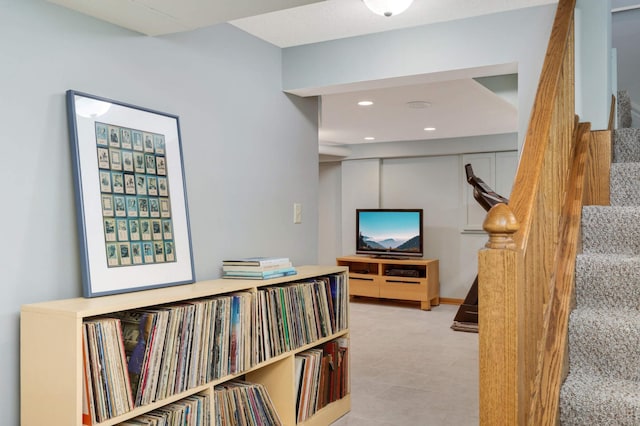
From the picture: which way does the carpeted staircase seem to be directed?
toward the camera

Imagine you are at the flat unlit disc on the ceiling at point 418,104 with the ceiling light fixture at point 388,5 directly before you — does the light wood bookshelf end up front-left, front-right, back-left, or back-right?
front-right

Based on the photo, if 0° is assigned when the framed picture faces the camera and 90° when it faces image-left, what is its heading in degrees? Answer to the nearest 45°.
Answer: approximately 315°

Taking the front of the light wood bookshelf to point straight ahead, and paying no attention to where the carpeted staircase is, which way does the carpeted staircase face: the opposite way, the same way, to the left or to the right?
to the right

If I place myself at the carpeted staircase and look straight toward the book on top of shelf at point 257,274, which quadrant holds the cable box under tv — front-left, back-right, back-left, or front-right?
front-right

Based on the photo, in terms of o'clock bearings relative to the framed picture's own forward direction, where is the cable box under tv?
The cable box under tv is roughly at 9 o'clock from the framed picture.

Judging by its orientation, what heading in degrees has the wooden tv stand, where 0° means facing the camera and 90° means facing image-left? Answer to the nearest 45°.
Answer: approximately 45°

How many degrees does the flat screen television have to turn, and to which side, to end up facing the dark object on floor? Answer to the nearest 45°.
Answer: approximately 90° to its left

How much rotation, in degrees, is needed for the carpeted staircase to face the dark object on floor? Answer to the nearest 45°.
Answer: approximately 180°

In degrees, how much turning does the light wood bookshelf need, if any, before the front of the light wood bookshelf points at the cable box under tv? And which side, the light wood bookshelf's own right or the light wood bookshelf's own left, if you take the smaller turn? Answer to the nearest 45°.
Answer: approximately 90° to the light wood bookshelf's own left

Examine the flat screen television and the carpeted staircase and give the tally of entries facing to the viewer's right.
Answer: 0

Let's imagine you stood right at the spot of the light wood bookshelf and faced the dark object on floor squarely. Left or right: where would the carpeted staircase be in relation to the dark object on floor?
right

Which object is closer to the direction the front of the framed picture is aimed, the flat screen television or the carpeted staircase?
the carpeted staircase

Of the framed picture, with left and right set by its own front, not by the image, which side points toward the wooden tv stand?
left

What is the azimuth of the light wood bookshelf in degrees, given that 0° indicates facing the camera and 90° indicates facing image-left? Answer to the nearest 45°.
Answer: approximately 315°
